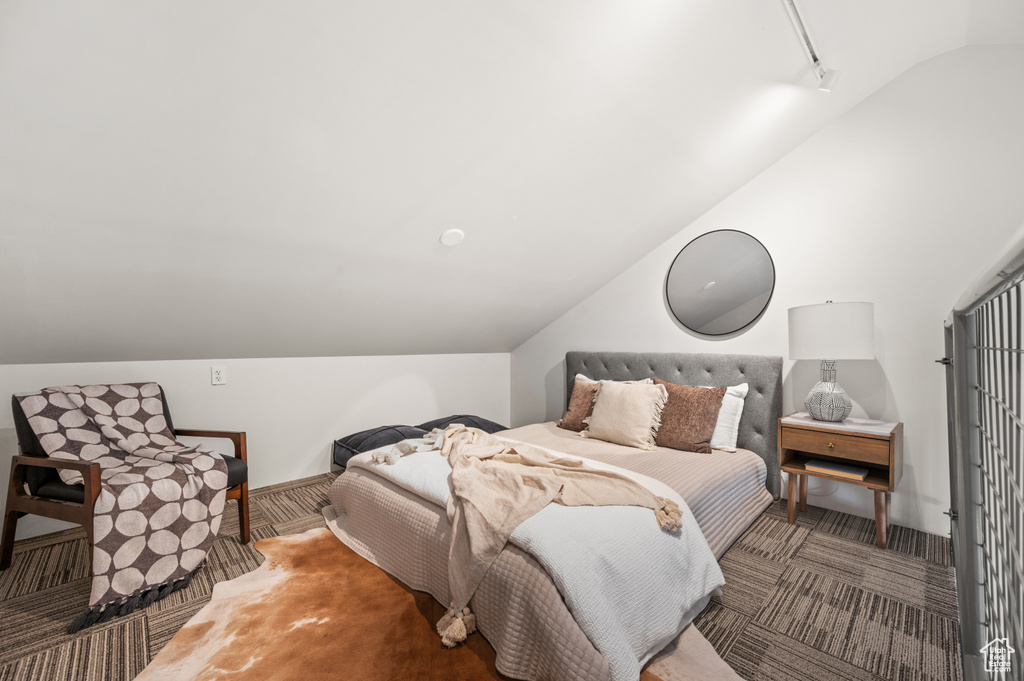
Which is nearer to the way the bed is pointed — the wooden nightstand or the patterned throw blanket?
the patterned throw blanket

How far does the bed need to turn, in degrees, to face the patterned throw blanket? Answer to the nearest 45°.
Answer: approximately 45° to its right

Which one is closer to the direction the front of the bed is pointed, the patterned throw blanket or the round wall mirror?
the patterned throw blanket

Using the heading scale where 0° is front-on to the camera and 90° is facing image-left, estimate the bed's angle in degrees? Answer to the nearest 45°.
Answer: approximately 45°

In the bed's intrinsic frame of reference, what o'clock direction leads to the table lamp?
The table lamp is roughly at 7 o'clock from the bed.

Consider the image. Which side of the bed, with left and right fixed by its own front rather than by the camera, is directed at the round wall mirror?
back
